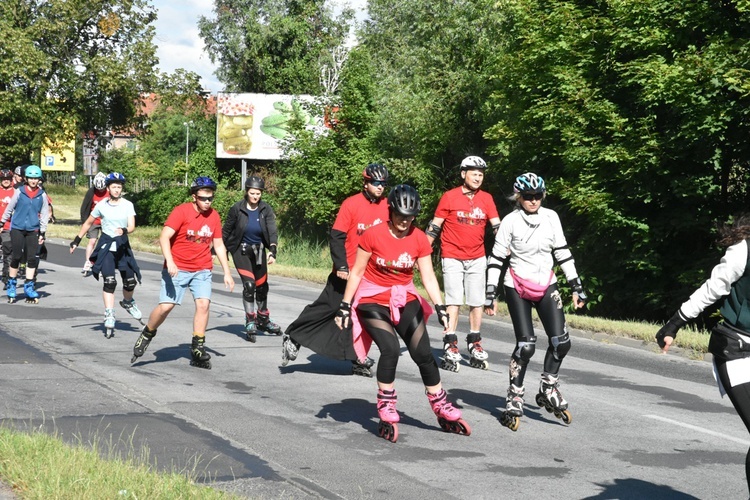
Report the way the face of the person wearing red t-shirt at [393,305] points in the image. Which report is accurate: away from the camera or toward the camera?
toward the camera

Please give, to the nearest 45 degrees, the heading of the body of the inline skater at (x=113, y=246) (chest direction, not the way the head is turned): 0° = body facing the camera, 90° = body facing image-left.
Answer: approximately 0°

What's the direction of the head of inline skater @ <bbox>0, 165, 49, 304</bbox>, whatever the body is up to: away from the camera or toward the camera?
toward the camera

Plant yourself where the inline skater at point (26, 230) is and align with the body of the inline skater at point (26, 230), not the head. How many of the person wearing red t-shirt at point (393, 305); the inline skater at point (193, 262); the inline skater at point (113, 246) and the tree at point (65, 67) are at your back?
1

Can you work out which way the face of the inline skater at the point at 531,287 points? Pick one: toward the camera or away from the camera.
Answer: toward the camera

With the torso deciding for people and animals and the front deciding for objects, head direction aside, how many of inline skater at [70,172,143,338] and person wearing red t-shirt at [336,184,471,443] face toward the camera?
2

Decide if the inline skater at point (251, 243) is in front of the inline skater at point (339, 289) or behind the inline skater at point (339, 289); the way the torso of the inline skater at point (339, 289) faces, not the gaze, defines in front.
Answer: behind

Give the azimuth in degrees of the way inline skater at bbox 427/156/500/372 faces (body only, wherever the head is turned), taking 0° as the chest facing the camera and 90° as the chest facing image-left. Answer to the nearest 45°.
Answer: approximately 0°

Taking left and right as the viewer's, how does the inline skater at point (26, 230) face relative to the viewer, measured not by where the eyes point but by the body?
facing the viewer

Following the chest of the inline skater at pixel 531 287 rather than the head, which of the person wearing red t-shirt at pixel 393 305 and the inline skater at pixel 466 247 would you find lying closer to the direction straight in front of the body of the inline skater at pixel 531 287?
the person wearing red t-shirt

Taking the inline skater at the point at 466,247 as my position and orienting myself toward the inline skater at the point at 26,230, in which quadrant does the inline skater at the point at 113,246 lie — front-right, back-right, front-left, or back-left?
front-left
